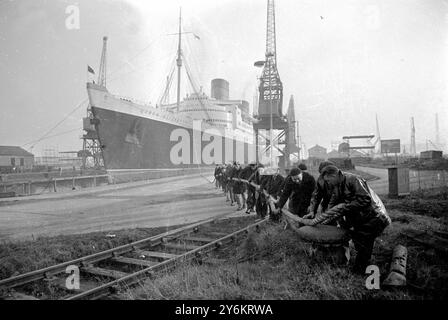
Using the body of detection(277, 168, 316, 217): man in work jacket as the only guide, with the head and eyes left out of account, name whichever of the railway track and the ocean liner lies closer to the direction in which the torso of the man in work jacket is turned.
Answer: the railway track

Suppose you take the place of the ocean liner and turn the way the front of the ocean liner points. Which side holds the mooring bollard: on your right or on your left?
on your left

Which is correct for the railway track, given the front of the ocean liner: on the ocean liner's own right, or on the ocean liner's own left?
on the ocean liner's own left

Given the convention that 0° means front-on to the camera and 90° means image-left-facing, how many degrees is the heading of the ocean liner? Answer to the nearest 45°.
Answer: approximately 45°

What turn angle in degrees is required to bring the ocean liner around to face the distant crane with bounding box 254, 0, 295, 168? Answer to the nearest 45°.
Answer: approximately 180°

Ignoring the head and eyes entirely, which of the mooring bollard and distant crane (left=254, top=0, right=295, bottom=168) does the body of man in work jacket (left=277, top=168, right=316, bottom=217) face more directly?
the mooring bollard
